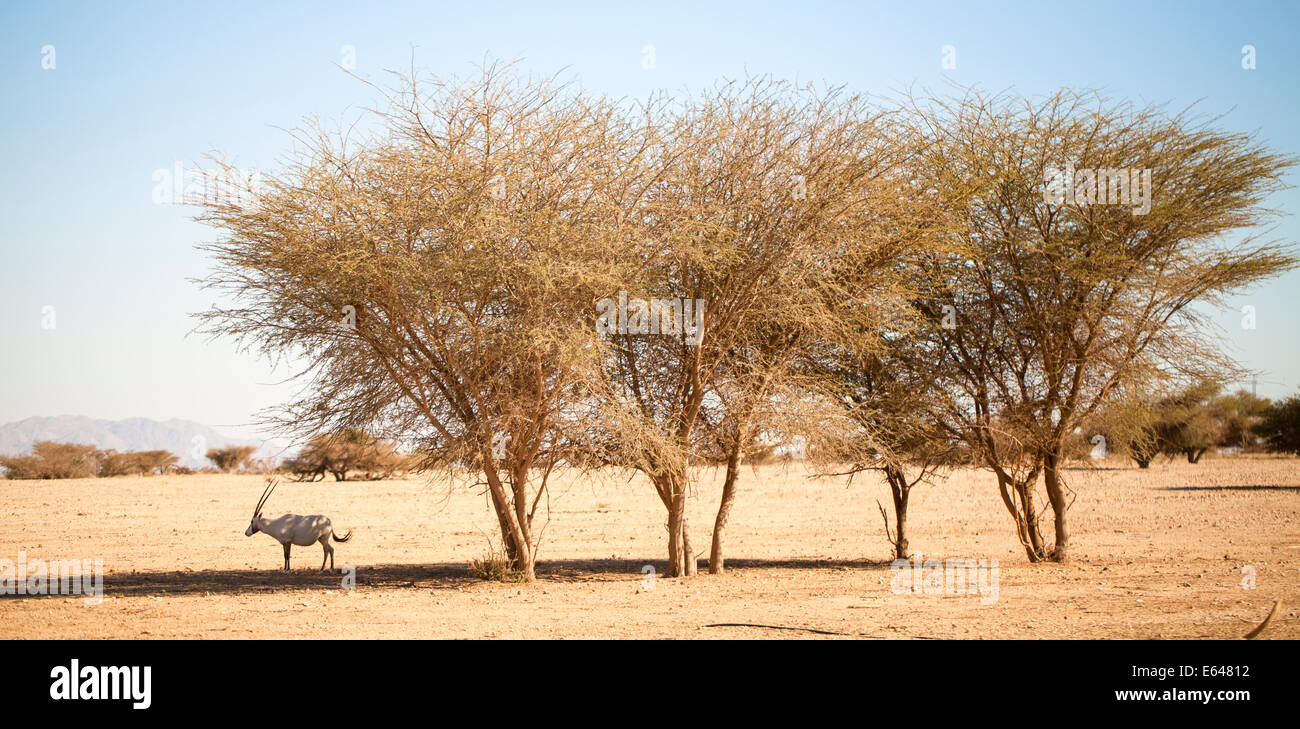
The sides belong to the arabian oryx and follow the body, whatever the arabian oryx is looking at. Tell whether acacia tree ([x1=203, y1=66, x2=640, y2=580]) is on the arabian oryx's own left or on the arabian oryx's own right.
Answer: on the arabian oryx's own left

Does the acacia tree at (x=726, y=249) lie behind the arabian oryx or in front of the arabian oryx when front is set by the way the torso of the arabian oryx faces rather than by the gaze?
behind

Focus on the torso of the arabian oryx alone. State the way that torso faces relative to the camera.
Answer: to the viewer's left

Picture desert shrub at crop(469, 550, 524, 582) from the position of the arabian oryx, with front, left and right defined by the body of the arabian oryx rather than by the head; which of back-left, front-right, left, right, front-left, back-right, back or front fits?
back-left

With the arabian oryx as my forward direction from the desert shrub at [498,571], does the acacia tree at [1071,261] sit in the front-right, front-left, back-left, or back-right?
back-right

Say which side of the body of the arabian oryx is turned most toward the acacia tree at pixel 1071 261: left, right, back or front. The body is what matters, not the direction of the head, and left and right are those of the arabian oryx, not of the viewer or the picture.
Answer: back
